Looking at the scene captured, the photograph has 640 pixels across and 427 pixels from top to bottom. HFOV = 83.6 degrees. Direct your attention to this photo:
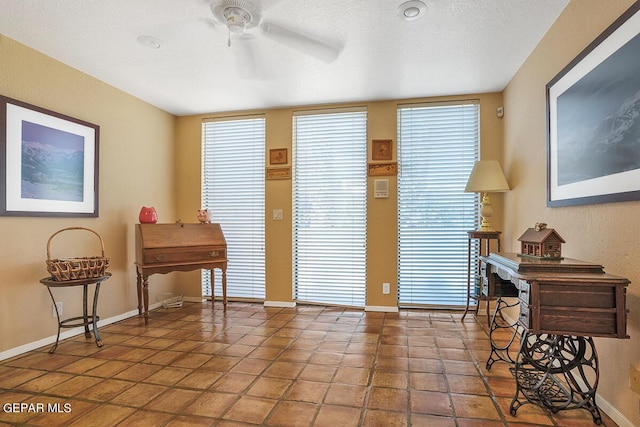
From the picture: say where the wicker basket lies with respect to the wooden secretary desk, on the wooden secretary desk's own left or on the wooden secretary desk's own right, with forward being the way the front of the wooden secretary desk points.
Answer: on the wooden secretary desk's own right

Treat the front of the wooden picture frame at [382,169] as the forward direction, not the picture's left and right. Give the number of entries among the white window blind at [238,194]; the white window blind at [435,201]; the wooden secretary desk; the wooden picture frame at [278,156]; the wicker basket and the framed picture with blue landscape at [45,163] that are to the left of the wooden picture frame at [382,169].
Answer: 1

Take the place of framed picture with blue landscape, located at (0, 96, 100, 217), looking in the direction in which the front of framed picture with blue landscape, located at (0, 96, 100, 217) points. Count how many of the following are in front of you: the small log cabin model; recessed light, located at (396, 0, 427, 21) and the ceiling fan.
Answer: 3

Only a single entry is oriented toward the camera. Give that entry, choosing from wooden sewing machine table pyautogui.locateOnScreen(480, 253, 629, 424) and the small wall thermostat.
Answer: the small wall thermostat

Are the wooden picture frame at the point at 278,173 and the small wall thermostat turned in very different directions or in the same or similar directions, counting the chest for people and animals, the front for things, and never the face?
same or similar directions

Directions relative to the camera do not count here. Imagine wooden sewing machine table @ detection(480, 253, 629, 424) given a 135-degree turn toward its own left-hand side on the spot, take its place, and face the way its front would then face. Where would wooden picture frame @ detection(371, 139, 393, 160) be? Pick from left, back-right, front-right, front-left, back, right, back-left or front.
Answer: back

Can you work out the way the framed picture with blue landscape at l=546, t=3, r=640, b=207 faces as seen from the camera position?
facing the viewer and to the left of the viewer

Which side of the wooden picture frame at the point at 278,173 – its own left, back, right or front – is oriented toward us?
front

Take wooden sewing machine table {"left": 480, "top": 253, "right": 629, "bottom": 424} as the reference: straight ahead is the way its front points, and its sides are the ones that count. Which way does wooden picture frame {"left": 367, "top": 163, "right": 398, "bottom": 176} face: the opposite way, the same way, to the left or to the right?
to the left

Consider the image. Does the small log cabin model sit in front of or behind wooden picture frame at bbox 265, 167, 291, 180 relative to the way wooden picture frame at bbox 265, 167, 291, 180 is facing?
in front

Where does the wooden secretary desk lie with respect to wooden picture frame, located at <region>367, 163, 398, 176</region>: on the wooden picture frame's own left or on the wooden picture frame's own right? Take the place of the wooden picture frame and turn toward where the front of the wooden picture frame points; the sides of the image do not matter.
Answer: on the wooden picture frame's own right

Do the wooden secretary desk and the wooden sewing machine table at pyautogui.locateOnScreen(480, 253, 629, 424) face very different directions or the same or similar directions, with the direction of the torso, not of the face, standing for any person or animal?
very different directions

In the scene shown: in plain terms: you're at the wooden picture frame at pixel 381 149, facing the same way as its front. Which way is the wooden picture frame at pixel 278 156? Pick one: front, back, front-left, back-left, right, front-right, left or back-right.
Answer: right

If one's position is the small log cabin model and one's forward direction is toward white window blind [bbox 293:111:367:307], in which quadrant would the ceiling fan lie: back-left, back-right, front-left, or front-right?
front-left

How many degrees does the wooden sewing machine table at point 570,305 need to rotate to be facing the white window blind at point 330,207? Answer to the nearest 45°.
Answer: approximately 45° to its right

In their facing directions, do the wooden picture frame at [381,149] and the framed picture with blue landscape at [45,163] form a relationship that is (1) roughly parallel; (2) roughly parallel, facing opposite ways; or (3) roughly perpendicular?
roughly perpendicular

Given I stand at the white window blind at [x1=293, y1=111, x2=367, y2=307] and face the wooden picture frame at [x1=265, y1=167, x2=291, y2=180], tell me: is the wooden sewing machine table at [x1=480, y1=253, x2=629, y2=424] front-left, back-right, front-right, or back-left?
back-left

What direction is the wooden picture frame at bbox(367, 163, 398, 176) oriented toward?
toward the camera

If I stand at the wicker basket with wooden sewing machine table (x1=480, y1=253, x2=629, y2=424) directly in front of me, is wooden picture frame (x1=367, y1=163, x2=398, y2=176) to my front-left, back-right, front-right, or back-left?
front-left
